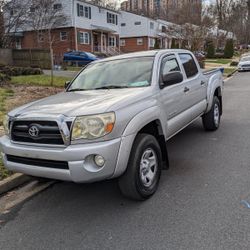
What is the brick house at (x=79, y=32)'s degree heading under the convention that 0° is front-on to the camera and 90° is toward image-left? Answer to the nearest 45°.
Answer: approximately 315°

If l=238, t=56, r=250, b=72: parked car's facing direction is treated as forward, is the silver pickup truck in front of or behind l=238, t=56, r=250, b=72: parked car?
in front

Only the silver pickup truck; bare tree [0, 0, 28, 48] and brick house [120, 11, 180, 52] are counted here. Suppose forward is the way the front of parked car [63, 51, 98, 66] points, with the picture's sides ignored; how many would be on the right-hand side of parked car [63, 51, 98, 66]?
1

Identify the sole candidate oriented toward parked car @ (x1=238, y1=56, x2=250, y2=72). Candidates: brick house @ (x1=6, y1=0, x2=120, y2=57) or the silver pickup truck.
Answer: the brick house

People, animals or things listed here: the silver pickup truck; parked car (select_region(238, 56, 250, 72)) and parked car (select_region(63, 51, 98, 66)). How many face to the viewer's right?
1

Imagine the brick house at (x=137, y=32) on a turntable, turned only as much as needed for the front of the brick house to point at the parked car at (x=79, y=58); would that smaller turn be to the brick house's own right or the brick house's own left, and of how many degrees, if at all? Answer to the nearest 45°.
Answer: approximately 45° to the brick house's own right

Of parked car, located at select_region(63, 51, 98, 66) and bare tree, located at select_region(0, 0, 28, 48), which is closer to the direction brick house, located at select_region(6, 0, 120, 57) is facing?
the parked car

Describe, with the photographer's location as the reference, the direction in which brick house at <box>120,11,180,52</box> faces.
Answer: facing the viewer and to the right of the viewer

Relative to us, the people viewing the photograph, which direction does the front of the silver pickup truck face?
facing the viewer and to the left of the viewer

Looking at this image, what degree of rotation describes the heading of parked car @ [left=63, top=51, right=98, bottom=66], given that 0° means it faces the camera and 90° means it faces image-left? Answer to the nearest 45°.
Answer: approximately 270°

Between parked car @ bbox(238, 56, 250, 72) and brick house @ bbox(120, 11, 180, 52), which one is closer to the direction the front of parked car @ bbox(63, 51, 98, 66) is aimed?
the parked car

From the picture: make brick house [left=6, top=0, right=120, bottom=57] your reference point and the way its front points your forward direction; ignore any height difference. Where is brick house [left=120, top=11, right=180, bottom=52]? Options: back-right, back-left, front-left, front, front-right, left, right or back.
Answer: left

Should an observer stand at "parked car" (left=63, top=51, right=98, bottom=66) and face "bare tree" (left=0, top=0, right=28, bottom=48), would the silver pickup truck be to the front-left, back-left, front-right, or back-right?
back-left

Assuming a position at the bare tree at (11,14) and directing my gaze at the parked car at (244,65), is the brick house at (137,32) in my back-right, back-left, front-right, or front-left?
front-left
